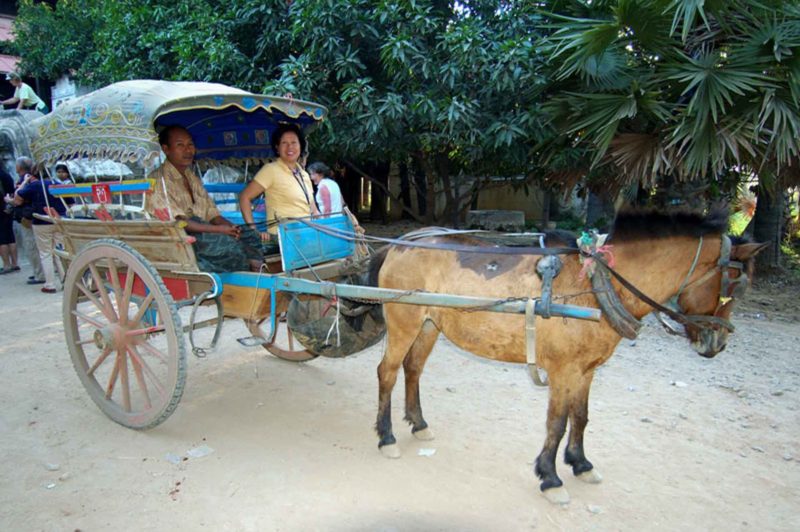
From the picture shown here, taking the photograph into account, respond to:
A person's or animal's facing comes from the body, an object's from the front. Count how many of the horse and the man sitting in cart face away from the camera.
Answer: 0

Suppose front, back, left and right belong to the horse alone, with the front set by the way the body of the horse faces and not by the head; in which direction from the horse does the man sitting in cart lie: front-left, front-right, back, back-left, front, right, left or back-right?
back-right

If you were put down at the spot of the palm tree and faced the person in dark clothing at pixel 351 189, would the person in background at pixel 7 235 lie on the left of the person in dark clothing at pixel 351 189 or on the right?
left

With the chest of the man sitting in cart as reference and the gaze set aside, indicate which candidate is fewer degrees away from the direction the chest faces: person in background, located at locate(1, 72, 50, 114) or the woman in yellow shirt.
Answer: the woman in yellow shirt

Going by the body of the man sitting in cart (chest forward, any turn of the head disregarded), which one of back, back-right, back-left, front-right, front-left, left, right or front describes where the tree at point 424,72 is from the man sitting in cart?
left

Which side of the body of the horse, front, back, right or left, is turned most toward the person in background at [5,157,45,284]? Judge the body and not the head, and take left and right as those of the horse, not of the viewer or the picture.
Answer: back

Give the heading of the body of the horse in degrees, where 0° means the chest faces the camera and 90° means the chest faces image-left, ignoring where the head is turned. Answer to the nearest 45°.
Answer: approximately 315°

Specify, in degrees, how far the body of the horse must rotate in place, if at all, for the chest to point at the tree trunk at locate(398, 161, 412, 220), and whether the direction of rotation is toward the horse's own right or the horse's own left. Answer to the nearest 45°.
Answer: approximately 135° to the horse's own left

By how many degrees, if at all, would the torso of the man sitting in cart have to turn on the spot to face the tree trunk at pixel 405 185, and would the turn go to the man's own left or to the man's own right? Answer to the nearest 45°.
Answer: approximately 90° to the man's own left
